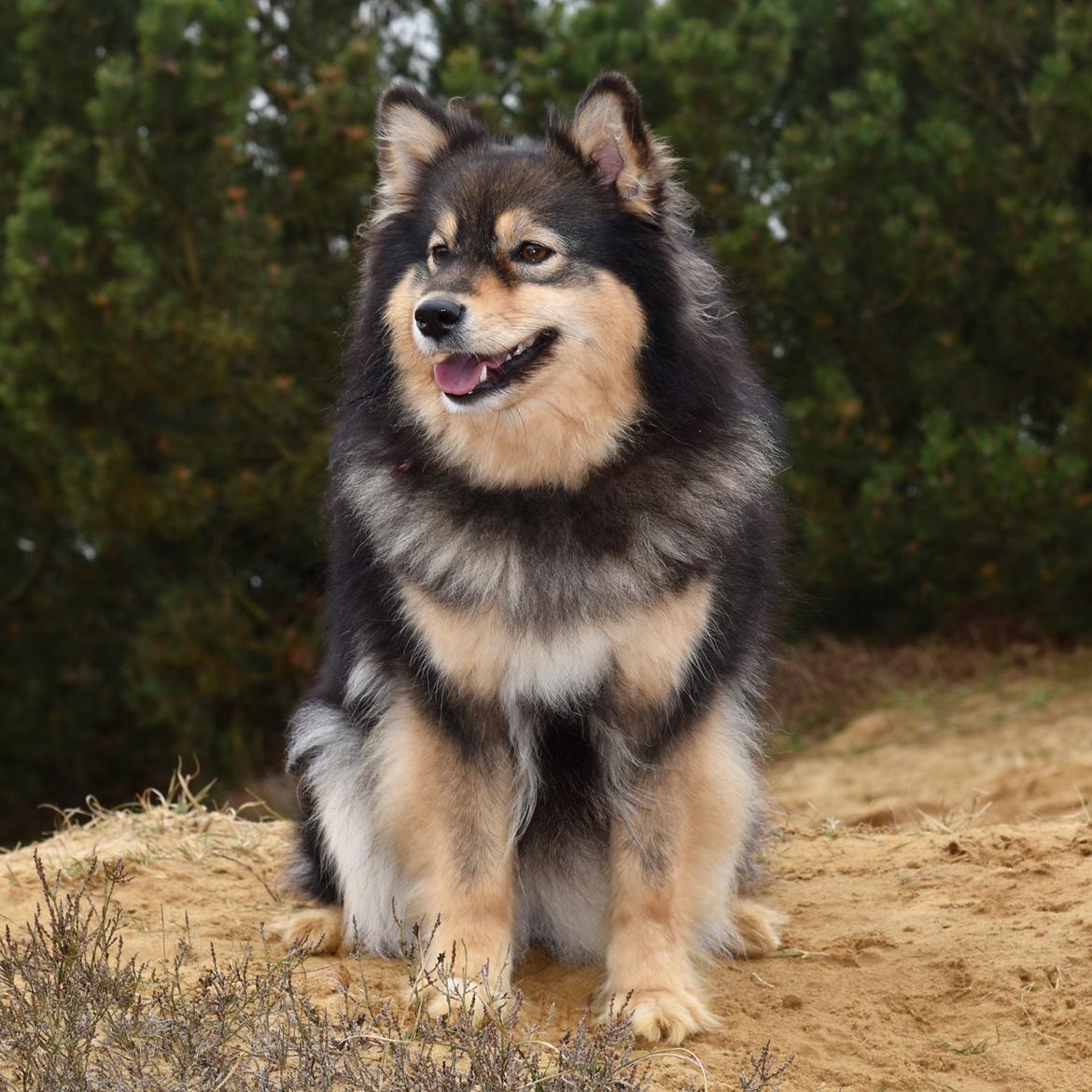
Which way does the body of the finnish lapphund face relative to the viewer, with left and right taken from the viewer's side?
facing the viewer
